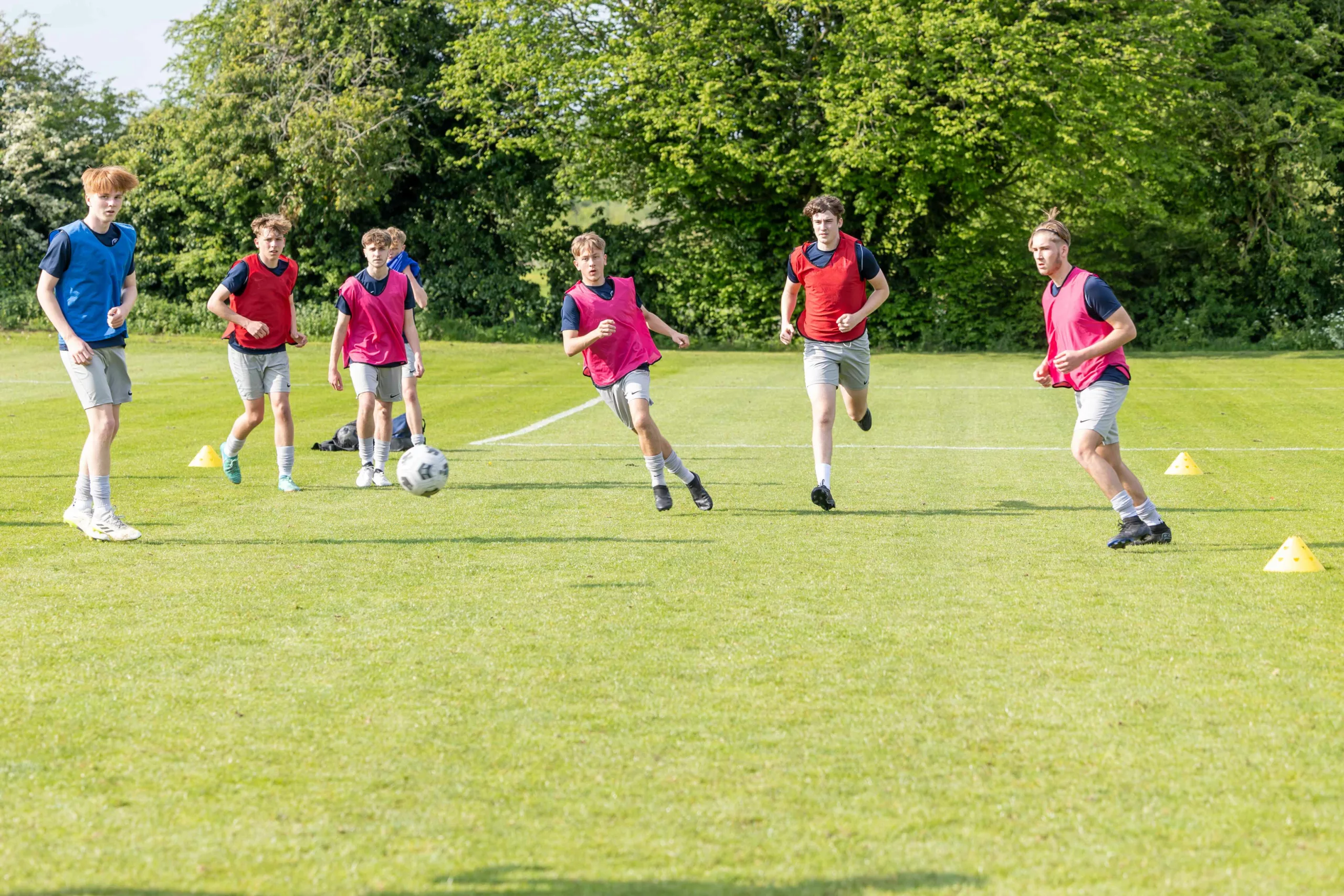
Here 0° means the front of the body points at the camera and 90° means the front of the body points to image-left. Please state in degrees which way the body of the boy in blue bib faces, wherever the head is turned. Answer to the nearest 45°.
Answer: approximately 315°

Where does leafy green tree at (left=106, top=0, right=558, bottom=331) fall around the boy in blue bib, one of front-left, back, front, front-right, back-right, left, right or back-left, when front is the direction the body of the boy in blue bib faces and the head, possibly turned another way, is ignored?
back-left

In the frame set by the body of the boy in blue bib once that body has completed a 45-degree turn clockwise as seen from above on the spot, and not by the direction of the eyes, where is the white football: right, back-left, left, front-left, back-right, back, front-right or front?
left

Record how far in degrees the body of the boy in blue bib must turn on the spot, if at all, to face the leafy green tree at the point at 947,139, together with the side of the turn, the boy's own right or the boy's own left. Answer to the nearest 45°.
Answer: approximately 90° to the boy's own left

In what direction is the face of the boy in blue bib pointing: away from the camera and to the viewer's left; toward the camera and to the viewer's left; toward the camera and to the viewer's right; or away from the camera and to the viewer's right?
toward the camera and to the viewer's right

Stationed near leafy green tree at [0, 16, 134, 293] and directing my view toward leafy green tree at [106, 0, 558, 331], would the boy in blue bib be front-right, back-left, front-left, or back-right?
front-right

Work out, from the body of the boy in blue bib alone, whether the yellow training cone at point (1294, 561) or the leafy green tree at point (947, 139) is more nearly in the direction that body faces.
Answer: the yellow training cone

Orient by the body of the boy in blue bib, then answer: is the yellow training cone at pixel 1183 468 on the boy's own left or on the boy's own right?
on the boy's own left

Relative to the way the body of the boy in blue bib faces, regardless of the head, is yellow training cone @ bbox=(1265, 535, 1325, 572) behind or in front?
in front
